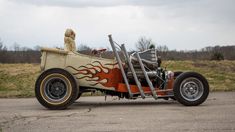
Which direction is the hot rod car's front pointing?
to the viewer's right
